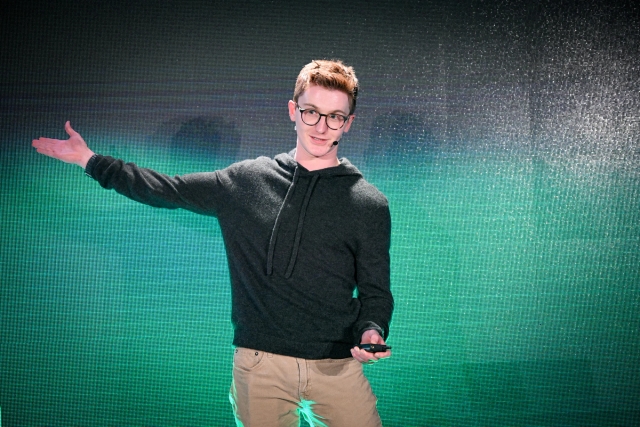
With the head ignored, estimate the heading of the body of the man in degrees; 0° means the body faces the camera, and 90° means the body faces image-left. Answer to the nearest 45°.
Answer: approximately 0°
